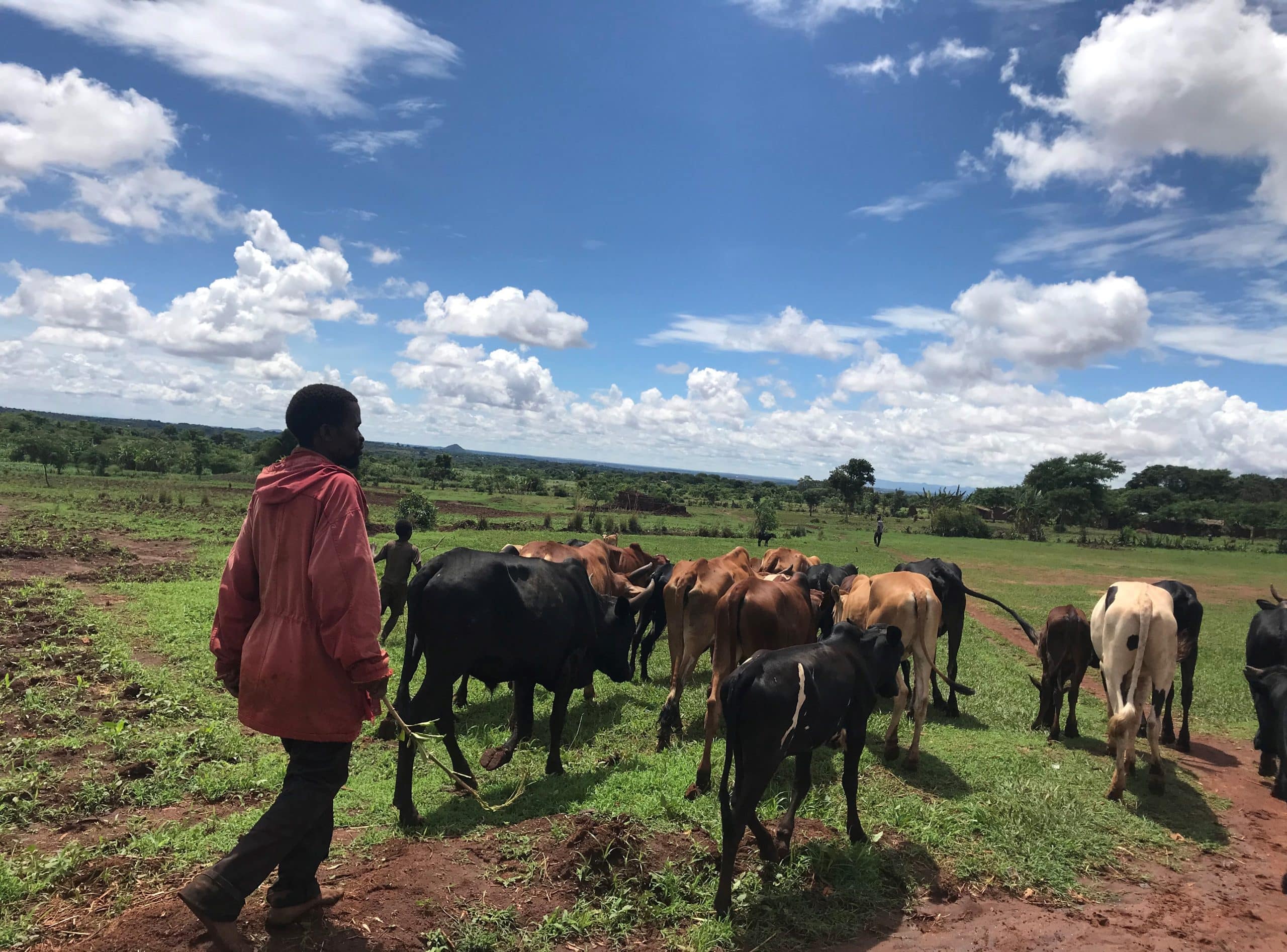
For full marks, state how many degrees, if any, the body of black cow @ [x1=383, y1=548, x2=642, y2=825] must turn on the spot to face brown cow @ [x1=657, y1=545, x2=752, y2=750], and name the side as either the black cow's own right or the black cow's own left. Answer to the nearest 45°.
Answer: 0° — it already faces it

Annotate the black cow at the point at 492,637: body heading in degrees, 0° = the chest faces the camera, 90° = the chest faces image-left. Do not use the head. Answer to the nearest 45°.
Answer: approximately 225°

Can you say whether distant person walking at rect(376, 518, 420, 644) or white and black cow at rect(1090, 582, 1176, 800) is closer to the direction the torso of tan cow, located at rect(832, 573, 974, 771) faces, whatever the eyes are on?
the distant person walking

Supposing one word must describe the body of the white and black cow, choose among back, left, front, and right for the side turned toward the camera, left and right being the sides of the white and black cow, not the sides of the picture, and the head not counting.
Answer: back

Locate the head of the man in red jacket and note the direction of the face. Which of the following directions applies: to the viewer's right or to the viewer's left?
to the viewer's right

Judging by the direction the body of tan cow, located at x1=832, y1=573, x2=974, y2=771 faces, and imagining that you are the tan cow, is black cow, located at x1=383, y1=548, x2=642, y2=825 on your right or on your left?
on your left
